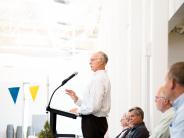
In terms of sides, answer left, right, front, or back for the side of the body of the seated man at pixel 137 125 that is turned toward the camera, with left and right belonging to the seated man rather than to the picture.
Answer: left
